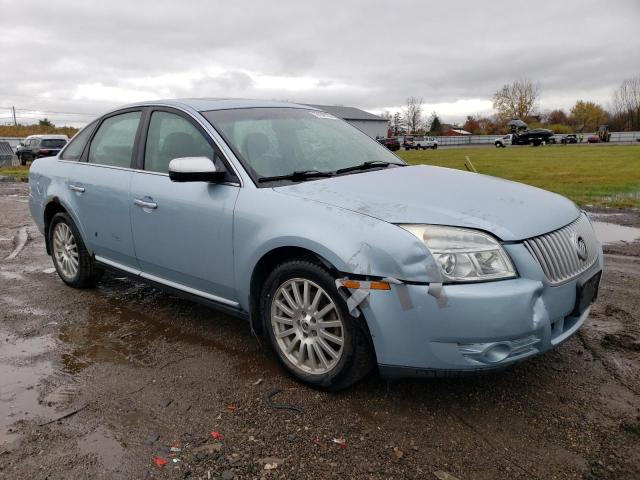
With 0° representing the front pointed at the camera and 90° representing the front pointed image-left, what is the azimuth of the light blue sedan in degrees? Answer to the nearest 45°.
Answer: approximately 315°

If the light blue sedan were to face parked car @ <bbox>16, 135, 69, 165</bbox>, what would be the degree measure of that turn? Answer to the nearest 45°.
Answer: approximately 180°
